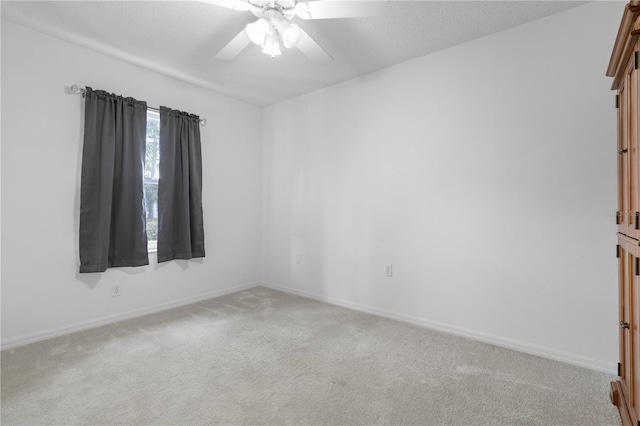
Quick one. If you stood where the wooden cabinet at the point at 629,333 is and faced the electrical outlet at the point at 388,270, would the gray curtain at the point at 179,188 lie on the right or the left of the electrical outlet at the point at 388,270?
left

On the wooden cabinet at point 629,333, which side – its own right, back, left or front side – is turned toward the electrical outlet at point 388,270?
front

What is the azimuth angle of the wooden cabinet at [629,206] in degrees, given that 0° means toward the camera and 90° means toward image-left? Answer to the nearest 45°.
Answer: approximately 90°

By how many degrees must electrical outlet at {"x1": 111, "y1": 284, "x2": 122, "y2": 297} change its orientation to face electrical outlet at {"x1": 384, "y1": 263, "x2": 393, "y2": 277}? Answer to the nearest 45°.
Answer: approximately 45° to its left

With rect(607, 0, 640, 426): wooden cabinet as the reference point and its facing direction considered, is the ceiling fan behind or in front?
in front

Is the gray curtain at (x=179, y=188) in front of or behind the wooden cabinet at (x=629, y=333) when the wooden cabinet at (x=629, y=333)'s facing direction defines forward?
in front
